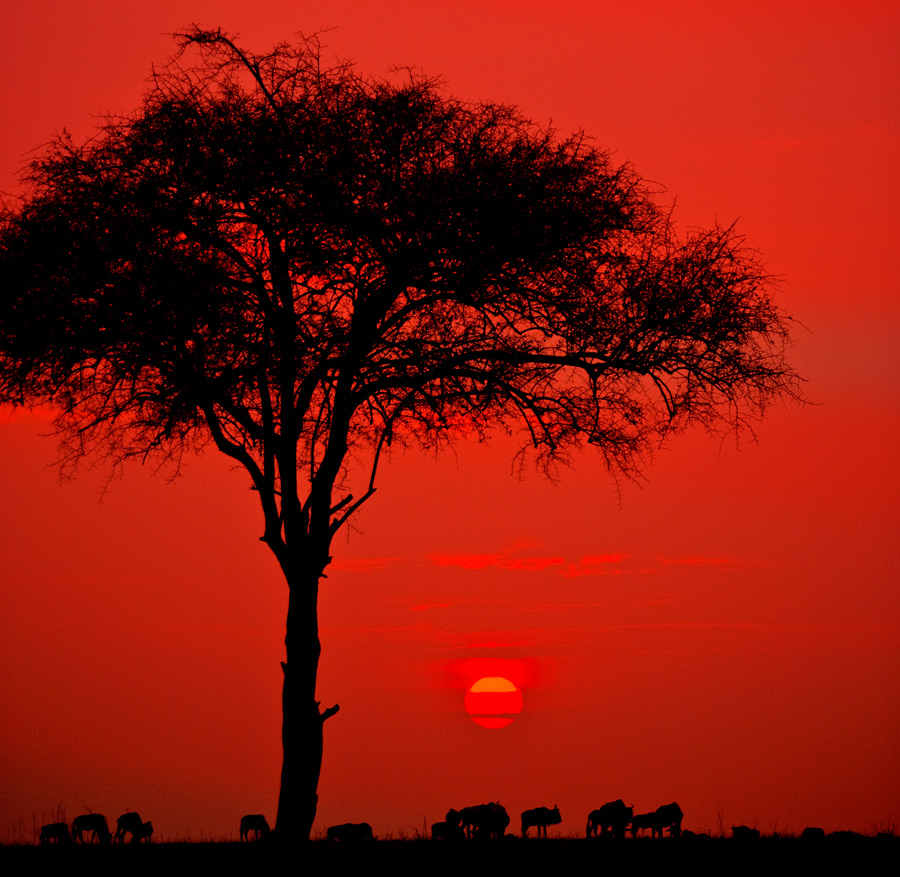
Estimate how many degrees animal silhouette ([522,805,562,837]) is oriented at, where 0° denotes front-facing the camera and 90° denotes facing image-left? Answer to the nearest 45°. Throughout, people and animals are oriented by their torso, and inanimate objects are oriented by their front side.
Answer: approximately 270°

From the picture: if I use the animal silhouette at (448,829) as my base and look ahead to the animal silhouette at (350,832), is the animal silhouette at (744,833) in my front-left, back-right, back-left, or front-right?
back-left

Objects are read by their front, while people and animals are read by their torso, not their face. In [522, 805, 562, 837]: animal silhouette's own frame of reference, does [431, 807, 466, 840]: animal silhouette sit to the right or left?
on its right
